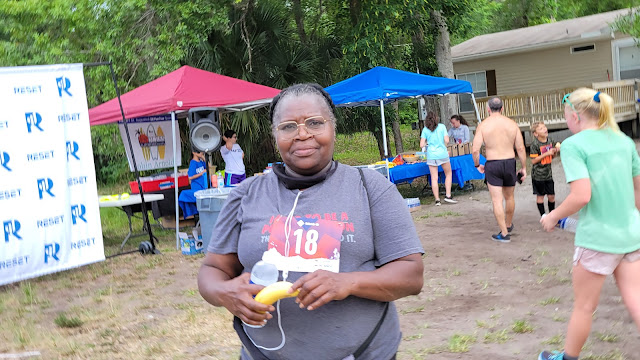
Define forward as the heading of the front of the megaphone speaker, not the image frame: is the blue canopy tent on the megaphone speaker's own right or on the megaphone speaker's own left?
on the megaphone speaker's own left

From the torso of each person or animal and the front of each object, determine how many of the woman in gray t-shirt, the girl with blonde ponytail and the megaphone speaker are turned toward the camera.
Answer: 2

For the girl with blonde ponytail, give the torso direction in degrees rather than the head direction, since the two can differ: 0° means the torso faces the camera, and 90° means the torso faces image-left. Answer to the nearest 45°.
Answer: approximately 135°

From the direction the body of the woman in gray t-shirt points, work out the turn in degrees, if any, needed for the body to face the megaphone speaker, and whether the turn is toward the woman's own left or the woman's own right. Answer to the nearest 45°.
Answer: approximately 180°

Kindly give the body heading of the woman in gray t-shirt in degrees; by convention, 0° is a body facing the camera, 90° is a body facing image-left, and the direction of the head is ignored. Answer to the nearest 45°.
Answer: approximately 0°

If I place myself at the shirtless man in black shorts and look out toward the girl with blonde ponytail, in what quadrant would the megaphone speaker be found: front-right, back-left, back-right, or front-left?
back-right

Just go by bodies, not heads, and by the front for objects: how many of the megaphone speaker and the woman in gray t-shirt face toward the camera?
2

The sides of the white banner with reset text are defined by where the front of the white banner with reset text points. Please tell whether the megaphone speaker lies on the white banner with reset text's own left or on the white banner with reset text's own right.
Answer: on the white banner with reset text's own left
